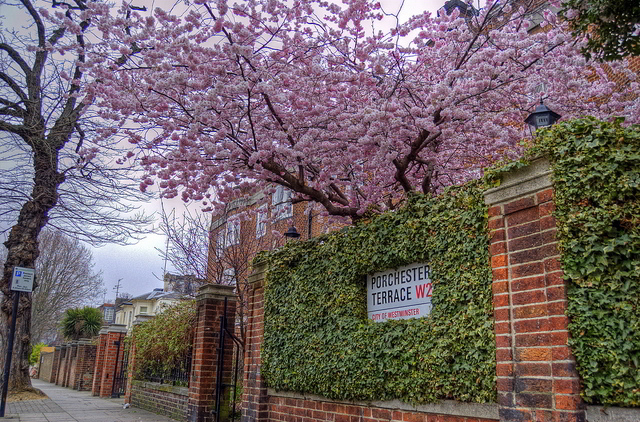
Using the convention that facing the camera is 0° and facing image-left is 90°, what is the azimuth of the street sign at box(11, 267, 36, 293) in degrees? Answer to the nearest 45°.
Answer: approximately 0°

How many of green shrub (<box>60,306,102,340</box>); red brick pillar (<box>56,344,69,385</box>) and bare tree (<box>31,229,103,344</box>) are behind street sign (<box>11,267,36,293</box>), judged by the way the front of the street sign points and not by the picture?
3

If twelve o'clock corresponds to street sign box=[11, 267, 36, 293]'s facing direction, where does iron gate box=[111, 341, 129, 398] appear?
The iron gate is roughly at 7 o'clock from the street sign.

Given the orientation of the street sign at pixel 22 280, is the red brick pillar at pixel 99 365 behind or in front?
behind

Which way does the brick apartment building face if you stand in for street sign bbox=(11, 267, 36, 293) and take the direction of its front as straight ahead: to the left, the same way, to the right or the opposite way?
to the right

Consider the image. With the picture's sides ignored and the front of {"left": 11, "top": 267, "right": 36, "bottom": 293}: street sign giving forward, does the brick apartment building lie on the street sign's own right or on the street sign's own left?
on the street sign's own left

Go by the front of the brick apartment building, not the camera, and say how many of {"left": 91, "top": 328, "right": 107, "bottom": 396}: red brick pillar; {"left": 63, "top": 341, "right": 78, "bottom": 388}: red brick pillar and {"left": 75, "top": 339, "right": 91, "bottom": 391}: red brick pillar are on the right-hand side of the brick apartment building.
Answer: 3

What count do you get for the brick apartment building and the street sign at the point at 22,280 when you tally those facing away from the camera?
0

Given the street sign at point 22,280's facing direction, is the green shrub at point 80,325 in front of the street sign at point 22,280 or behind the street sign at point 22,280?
behind

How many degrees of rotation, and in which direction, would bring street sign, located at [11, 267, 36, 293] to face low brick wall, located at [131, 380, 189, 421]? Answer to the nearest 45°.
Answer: approximately 90° to its left

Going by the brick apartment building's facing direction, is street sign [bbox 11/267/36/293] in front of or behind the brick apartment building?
in front

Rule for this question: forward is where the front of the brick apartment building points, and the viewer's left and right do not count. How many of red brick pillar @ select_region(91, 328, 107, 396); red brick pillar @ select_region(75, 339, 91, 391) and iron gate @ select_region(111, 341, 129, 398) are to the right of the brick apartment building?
3

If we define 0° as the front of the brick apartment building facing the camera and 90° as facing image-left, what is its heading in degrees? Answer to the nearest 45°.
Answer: approximately 45°

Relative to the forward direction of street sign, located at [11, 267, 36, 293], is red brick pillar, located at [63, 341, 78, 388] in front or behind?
behind
